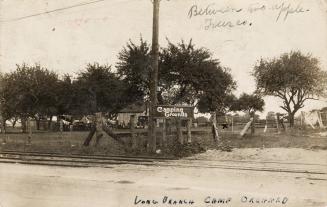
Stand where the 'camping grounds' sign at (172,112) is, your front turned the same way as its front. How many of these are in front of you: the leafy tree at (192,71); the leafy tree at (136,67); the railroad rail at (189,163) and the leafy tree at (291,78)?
1

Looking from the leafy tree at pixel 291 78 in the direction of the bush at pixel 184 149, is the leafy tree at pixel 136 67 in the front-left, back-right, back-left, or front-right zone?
front-right

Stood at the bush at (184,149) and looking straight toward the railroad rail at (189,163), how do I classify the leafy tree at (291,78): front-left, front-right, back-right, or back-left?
back-left

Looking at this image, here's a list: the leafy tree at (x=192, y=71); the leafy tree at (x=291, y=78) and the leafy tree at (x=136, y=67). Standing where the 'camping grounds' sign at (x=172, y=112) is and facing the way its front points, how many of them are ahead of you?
0

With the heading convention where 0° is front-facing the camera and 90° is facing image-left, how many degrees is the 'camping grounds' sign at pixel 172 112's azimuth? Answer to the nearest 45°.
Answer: approximately 0°

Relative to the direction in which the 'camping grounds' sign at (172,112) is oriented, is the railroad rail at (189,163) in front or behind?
in front

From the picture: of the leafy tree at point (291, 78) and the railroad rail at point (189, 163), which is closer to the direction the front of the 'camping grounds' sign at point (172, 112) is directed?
the railroad rail

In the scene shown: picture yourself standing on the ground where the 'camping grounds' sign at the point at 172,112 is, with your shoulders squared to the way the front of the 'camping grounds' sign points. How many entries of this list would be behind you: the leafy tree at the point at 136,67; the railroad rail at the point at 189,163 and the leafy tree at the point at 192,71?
2

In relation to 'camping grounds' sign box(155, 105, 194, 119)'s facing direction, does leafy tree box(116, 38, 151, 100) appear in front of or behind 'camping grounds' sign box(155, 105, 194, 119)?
behind

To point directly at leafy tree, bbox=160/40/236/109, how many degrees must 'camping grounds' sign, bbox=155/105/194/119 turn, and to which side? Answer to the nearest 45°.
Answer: approximately 180°
